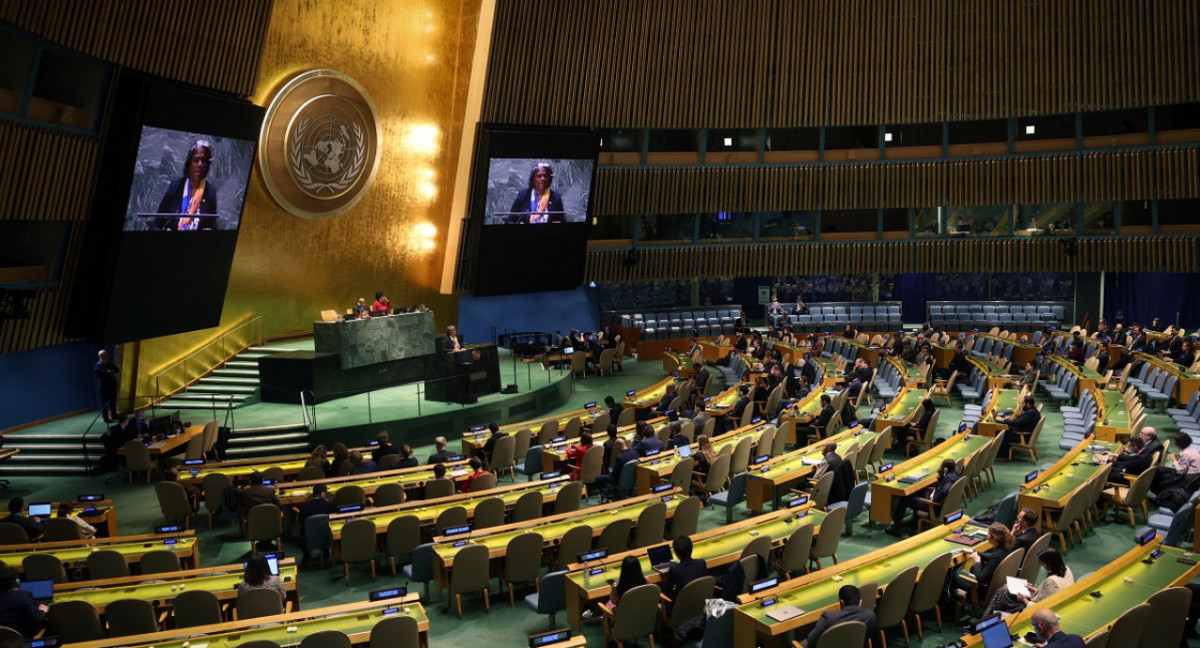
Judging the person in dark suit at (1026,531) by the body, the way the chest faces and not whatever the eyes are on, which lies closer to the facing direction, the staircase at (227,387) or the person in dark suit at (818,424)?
the staircase

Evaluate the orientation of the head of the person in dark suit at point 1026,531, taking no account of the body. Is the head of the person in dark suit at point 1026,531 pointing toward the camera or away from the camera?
away from the camera

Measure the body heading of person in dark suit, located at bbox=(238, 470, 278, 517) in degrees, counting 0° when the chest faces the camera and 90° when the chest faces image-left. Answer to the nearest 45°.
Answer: approximately 180°

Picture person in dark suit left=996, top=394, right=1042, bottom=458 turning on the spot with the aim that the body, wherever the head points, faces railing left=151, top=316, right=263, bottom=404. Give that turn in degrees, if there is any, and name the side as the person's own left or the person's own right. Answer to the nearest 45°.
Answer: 0° — they already face it

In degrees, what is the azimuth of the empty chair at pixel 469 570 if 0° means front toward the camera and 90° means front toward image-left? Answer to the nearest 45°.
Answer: approximately 135°

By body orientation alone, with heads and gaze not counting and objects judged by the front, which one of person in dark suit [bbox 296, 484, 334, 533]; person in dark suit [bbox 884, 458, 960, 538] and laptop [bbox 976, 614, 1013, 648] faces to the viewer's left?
person in dark suit [bbox 884, 458, 960, 538]

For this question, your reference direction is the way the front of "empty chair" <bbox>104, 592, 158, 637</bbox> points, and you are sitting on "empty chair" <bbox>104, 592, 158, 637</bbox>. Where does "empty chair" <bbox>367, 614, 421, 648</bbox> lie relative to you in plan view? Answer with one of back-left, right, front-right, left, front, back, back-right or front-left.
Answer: back-right

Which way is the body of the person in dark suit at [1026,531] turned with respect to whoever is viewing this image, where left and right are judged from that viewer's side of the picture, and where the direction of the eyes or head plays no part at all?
facing to the left of the viewer

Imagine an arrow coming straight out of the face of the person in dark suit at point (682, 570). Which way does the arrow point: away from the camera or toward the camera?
away from the camera

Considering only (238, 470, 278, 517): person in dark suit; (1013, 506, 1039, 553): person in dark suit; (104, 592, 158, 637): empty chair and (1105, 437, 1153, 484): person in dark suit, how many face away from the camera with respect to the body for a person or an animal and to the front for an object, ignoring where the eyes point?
2

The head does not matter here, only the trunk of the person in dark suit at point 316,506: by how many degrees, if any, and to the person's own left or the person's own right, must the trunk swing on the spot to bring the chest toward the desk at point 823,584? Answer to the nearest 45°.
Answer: approximately 135° to the person's own right

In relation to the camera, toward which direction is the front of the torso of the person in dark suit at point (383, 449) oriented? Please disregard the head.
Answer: away from the camera
